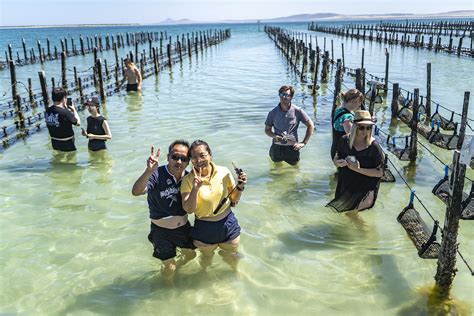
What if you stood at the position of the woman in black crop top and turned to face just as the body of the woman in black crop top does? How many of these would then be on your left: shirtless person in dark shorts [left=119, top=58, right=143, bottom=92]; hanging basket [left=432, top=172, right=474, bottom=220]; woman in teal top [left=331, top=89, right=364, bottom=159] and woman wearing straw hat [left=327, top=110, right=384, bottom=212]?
3

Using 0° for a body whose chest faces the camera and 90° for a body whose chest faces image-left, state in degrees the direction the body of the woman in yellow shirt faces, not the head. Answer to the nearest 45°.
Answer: approximately 0°

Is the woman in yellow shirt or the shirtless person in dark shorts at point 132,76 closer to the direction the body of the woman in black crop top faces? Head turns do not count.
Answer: the woman in yellow shirt

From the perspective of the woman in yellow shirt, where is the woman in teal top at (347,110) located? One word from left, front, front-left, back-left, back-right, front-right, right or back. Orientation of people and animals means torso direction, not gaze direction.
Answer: back-left
